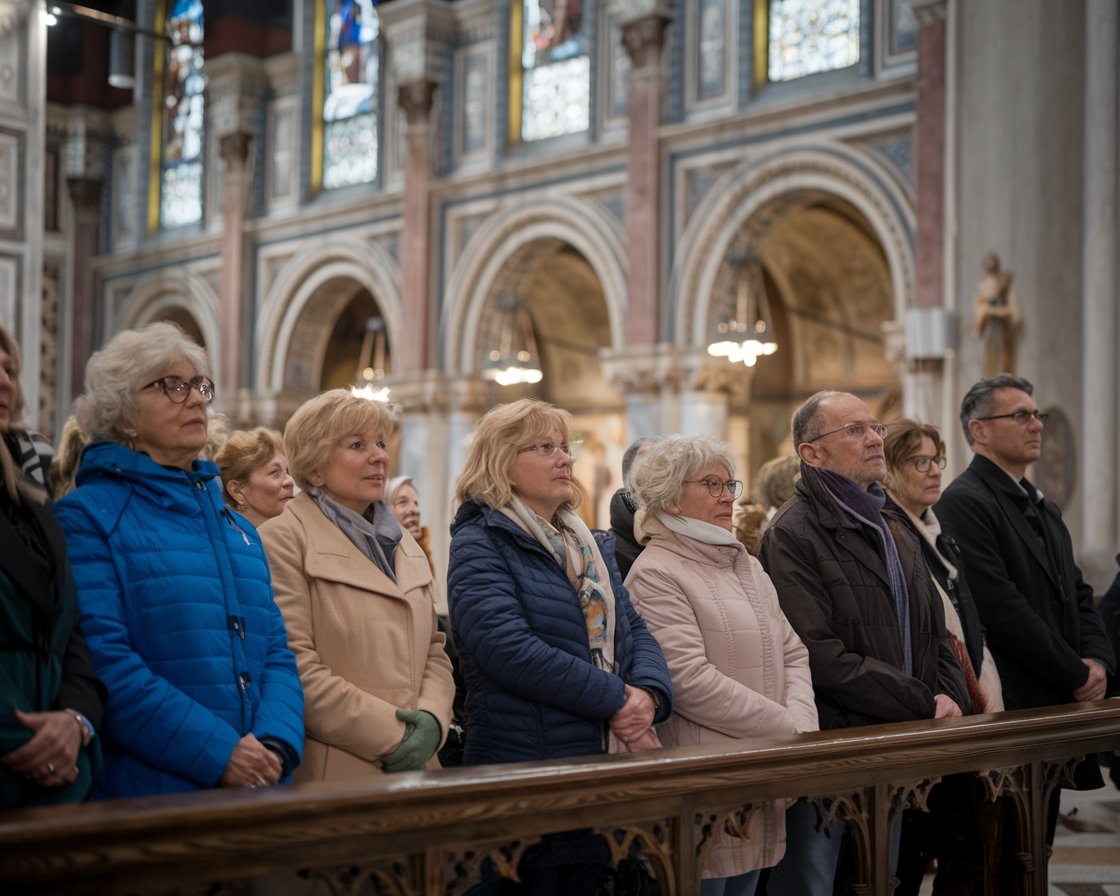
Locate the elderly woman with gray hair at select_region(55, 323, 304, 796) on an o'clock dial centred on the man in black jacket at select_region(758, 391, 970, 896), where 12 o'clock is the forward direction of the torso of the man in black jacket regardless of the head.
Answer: The elderly woman with gray hair is roughly at 3 o'clock from the man in black jacket.

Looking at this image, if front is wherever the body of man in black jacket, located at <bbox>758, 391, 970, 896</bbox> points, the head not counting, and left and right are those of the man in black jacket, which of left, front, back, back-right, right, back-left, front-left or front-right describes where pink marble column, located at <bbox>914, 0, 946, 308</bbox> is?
back-left

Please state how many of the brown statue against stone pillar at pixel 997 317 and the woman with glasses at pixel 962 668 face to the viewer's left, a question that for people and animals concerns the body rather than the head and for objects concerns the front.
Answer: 0

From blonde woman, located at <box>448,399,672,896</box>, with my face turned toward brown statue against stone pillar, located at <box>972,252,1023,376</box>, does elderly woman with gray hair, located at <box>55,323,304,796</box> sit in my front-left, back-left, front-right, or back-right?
back-left

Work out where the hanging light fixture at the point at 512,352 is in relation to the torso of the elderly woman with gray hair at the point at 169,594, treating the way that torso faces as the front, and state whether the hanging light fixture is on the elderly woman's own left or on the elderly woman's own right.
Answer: on the elderly woman's own left

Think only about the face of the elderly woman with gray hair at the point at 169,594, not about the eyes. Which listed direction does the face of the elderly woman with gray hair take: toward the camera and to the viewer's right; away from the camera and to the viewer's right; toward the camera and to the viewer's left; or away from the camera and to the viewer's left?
toward the camera and to the viewer's right

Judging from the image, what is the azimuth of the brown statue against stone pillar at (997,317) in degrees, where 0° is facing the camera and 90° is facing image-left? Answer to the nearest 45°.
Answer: approximately 0°

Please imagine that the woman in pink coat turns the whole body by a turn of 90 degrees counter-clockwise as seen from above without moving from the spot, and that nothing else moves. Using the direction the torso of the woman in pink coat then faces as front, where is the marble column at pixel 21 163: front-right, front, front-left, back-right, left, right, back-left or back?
left

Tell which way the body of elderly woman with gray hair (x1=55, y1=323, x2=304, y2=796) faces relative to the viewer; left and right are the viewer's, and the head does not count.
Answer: facing the viewer and to the right of the viewer

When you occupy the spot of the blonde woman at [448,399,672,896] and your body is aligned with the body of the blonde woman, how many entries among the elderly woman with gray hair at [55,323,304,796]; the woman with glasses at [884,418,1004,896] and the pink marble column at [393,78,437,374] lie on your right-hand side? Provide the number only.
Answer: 1
